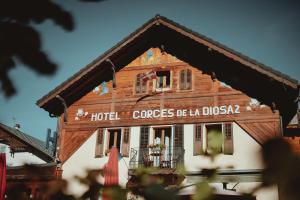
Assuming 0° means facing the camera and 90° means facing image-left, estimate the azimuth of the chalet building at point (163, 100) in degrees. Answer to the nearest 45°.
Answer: approximately 0°
